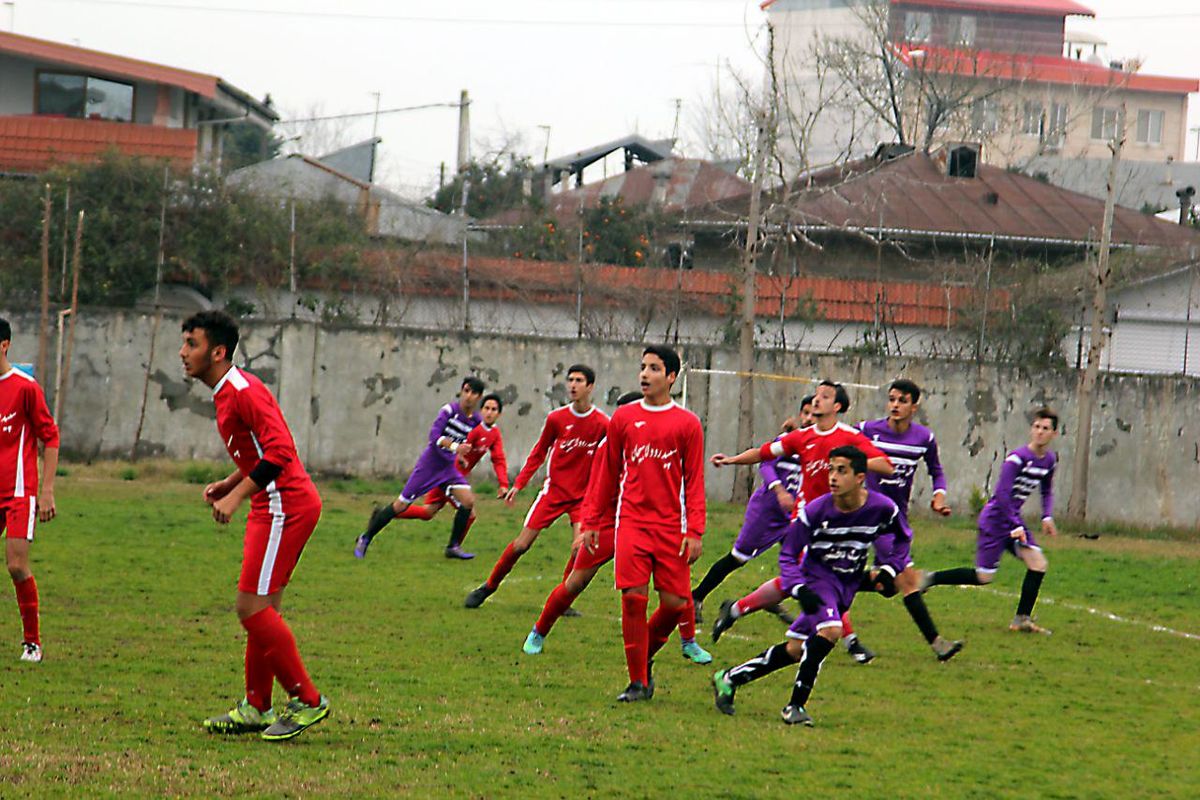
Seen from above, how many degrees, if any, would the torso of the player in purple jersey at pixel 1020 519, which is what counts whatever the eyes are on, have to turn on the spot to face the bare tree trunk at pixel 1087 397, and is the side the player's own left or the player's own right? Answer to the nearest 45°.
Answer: approximately 135° to the player's own left

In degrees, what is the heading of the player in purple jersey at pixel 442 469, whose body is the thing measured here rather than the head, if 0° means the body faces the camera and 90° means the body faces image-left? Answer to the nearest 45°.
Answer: approximately 315°

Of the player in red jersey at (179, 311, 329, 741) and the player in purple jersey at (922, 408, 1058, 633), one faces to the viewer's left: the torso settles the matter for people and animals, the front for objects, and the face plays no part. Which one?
the player in red jersey

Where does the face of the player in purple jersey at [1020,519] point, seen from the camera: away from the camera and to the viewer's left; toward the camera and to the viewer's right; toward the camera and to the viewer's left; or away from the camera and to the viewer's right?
toward the camera and to the viewer's left

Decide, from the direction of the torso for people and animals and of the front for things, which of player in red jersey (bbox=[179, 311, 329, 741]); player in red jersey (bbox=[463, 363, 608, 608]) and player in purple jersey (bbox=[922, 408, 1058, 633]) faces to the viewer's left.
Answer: player in red jersey (bbox=[179, 311, 329, 741])

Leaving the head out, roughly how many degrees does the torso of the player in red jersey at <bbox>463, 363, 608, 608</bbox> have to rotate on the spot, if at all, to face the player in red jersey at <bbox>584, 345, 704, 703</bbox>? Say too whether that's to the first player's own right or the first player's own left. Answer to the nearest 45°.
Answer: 0° — they already face them

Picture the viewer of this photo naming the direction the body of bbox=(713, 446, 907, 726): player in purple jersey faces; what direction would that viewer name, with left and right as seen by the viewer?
facing the viewer and to the right of the viewer

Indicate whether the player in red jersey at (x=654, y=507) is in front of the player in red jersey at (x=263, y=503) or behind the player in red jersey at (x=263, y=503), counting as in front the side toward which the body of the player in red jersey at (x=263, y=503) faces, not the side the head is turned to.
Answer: behind

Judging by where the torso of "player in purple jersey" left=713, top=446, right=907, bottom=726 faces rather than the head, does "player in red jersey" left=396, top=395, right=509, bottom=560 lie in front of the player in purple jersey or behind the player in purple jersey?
behind

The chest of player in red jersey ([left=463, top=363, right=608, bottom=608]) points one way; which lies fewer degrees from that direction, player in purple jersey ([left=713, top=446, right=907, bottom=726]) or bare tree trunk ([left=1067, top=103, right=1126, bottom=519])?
the player in purple jersey

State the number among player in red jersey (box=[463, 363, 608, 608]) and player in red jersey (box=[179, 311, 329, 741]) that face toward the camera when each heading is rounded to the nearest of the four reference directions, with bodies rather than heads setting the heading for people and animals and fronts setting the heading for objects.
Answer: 1

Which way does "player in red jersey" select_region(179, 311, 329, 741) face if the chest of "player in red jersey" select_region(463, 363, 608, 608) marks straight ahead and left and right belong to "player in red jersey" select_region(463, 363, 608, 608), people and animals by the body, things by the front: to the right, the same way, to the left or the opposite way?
to the right

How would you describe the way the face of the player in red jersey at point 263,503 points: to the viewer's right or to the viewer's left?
to the viewer's left

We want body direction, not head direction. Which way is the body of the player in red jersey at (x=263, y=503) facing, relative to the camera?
to the viewer's left
